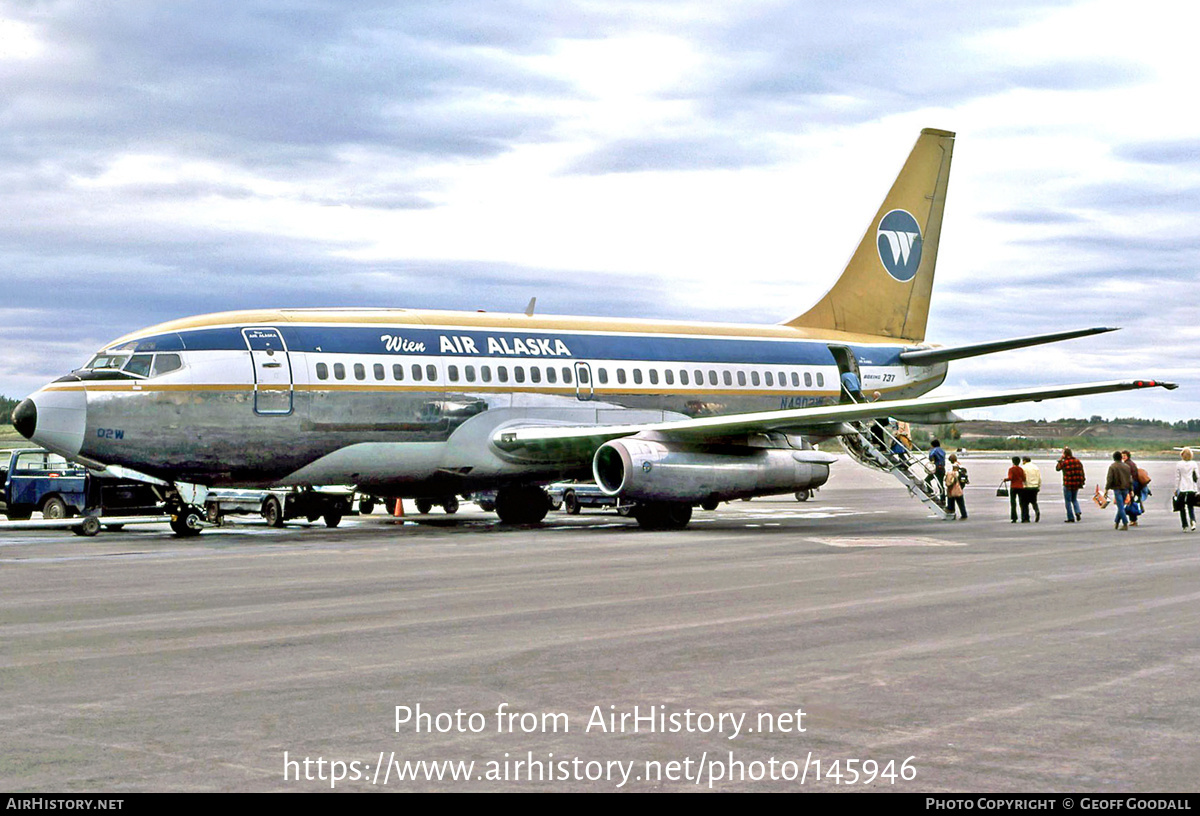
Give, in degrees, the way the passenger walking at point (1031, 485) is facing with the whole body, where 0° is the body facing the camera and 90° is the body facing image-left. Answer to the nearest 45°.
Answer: approximately 135°

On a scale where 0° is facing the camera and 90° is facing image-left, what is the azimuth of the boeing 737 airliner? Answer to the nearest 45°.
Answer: approximately 45°

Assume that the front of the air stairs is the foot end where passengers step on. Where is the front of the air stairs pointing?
to the viewer's right

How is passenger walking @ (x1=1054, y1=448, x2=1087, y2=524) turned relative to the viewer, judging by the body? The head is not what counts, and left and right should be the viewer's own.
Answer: facing away from the viewer and to the left of the viewer

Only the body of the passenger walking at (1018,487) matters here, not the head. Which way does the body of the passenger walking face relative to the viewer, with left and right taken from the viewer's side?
facing away from the viewer and to the left of the viewer

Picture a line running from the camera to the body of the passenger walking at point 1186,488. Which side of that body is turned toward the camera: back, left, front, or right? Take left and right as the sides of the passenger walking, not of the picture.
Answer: back

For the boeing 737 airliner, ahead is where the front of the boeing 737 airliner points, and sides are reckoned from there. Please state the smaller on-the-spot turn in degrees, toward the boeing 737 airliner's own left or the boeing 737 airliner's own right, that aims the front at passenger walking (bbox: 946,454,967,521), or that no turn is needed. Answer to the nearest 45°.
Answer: approximately 135° to the boeing 737 airliner's own left

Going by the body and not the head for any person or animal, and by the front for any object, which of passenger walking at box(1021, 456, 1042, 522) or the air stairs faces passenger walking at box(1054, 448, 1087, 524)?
the air stairs

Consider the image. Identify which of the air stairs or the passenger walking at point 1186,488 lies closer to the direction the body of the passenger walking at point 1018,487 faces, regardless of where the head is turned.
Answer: the air stairs

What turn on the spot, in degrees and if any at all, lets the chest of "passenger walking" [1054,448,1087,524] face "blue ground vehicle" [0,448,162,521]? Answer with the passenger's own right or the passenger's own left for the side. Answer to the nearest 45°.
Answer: approximately 45° to the passenger's own left
